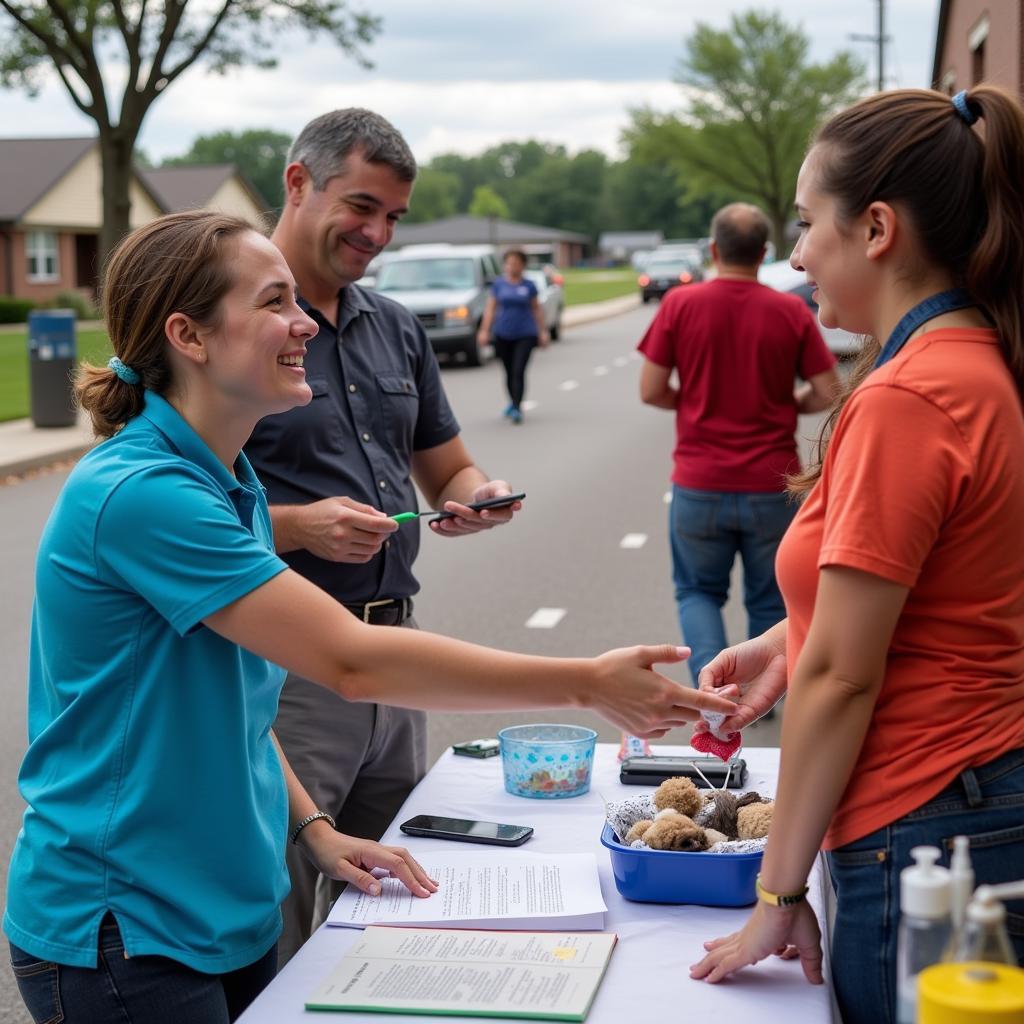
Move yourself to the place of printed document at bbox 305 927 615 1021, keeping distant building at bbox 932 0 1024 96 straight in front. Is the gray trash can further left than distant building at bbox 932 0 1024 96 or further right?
left

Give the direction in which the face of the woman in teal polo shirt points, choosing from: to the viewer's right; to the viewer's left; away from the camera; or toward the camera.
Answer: to the viewer's right

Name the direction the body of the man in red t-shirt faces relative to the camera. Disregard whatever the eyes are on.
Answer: away from the camera

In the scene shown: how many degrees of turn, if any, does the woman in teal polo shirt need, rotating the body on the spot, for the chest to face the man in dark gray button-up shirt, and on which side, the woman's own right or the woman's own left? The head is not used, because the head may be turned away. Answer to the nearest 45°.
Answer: approximately 90° to the woman's own left

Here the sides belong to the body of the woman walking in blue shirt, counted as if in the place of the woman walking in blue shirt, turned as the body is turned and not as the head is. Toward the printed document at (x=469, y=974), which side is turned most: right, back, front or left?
front

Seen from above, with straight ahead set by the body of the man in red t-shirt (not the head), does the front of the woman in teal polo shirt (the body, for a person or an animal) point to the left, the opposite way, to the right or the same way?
to the right

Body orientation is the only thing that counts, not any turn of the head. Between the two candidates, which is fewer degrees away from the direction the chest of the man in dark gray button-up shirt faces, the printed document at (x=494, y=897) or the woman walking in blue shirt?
the printed document

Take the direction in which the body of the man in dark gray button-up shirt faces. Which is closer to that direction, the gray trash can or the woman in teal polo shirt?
the woman in teal polo shirt

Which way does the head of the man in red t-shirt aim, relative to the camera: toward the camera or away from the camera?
away from the camera

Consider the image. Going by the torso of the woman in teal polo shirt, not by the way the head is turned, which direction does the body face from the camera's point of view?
to the viewer's right

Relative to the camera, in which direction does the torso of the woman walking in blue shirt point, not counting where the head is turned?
toward the camera

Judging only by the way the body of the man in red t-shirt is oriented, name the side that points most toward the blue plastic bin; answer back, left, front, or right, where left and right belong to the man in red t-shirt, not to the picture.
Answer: back

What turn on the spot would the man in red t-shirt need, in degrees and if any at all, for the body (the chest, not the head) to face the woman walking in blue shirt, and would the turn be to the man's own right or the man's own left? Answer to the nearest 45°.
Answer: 0° — they already face them

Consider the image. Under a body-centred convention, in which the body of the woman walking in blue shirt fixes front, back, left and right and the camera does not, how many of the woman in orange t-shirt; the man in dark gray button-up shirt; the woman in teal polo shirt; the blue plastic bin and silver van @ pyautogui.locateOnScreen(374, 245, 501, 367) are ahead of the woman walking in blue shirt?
4

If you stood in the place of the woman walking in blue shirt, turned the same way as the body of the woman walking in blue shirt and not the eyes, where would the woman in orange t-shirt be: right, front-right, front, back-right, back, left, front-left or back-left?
front
